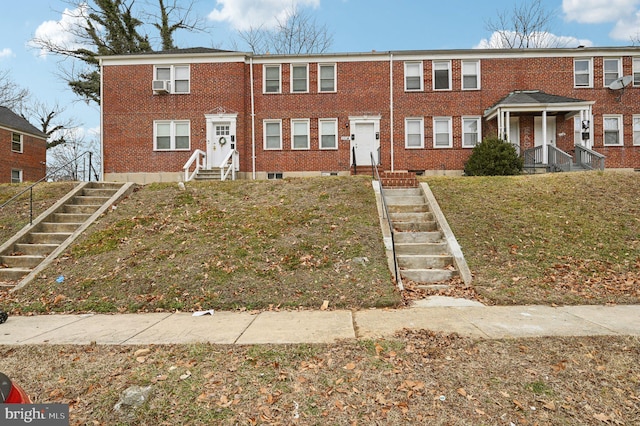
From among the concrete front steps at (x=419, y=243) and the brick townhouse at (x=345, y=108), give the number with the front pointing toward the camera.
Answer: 2

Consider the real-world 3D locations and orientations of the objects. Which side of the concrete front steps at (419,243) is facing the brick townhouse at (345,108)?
back

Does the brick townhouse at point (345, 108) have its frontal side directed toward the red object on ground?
yes

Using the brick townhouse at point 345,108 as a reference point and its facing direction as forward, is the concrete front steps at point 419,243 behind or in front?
in front

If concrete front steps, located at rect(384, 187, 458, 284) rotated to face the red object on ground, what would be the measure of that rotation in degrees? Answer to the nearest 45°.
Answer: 0° — it already faces it

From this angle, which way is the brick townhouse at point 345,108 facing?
toward the camera

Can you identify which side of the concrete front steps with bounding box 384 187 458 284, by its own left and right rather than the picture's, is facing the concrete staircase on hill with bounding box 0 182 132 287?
right

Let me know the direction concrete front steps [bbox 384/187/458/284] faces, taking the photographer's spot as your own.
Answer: facing the viewer
